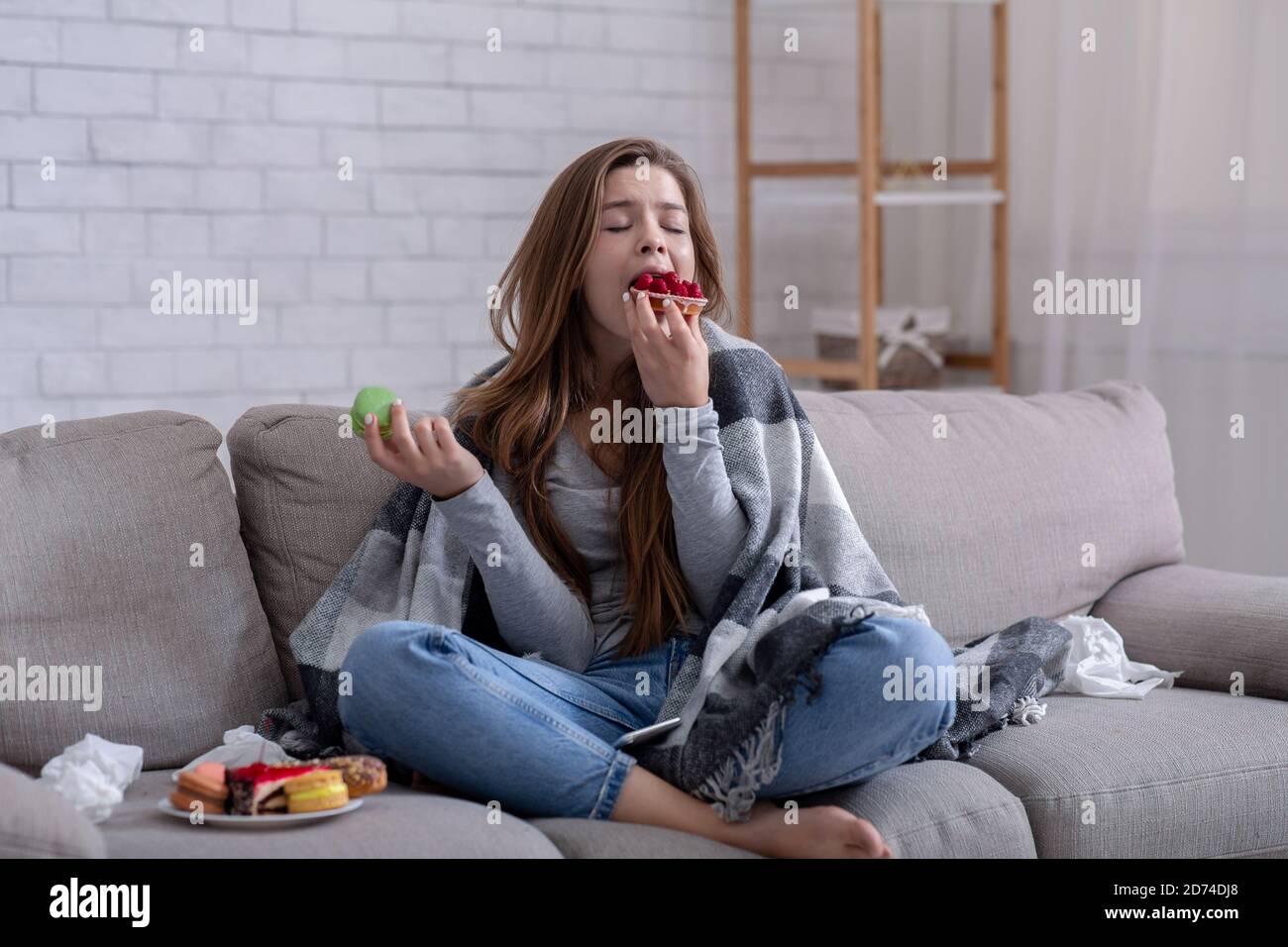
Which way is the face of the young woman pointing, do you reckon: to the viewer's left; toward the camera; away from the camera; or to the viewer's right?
toward the camera

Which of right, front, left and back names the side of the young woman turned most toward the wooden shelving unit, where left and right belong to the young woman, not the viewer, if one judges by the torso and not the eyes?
back

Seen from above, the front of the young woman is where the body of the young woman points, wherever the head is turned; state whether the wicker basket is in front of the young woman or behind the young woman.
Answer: behind

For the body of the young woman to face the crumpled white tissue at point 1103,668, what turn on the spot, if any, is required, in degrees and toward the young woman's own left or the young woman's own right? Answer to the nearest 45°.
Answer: approximately 135° to the young woman's own left

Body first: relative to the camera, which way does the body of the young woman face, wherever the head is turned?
toward the camera

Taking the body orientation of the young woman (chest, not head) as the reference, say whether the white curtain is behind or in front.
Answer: behind
